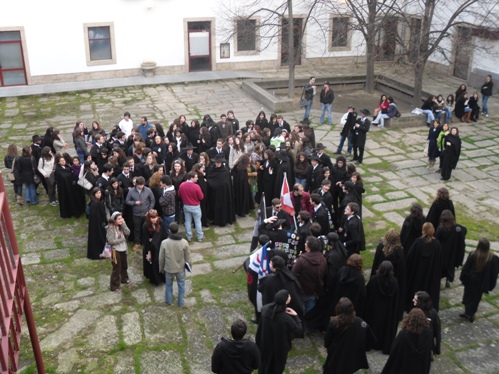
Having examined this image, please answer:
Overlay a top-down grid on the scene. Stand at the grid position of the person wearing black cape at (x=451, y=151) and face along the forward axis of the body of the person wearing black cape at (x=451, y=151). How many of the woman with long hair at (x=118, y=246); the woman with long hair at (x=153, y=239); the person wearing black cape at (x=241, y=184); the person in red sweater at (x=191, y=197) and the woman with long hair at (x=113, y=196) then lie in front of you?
5

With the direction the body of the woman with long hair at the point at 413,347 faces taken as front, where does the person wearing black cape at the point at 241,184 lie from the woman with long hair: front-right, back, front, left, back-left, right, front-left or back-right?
front-left

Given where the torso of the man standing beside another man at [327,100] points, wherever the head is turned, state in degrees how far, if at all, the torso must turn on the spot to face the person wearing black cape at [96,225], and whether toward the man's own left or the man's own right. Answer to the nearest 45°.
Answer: approximately 45° to the man's own right

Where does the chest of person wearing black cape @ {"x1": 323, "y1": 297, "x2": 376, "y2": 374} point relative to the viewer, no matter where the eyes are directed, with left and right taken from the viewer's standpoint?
facing away from the viewer

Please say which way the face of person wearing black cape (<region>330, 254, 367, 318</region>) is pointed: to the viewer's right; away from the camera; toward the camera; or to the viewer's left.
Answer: away from the camera

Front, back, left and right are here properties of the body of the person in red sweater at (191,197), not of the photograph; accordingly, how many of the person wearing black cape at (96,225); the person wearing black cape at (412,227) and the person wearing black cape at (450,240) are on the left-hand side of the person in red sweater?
1

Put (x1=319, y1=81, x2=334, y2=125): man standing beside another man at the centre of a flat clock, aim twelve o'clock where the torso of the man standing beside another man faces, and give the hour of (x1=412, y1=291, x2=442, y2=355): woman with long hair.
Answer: The woman with long hair is roughly at 12 o'clock from the man standing beside another man.

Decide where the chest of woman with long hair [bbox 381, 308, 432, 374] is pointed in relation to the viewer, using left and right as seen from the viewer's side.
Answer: facing away from the viewer

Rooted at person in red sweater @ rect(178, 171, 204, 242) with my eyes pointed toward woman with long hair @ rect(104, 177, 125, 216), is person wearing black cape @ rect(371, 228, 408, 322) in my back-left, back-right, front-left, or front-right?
back-left

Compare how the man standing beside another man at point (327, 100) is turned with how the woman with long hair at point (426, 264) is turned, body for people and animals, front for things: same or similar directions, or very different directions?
very different directions

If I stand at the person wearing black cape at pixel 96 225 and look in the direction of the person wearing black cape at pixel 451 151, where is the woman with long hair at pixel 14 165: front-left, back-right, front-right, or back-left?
back-left

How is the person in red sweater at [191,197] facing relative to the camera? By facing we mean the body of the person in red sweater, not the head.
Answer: away from the camera

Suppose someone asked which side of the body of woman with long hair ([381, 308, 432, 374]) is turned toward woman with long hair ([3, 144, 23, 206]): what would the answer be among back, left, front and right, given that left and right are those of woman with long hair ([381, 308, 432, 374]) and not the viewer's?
left

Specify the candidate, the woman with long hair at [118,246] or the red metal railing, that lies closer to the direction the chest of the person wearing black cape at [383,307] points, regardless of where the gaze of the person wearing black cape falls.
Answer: the woman with long hair

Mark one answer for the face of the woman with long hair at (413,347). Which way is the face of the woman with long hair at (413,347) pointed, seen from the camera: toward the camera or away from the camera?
away from the camera

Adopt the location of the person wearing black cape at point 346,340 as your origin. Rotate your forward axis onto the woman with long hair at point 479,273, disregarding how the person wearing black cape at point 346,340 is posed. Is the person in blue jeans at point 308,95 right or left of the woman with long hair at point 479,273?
left
